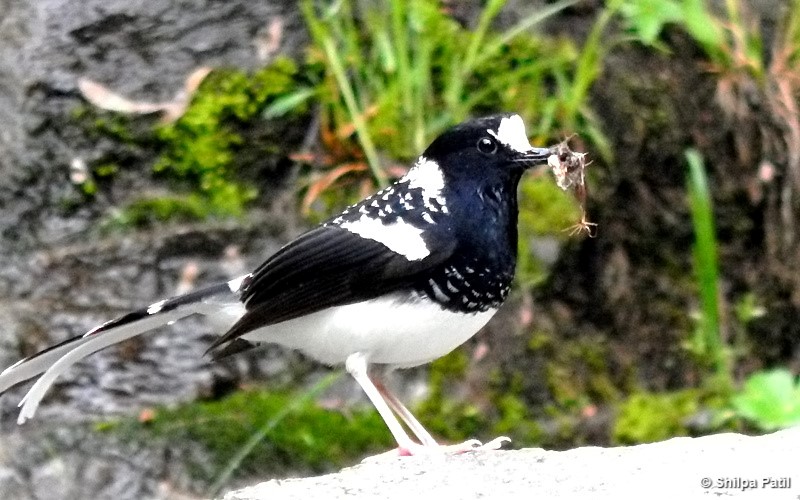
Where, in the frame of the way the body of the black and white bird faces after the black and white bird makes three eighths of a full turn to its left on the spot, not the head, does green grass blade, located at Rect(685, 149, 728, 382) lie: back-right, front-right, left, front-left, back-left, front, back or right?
right

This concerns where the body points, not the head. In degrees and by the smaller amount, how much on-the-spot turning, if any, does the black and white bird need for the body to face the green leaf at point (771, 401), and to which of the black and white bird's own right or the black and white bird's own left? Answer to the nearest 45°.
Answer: approximately 45° to the black and white bird's own left

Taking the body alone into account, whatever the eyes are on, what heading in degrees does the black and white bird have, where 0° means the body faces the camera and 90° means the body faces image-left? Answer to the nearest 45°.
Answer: approximately 270°
